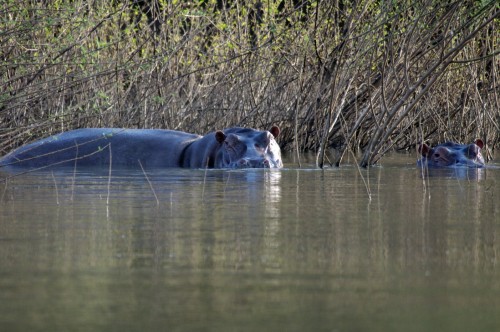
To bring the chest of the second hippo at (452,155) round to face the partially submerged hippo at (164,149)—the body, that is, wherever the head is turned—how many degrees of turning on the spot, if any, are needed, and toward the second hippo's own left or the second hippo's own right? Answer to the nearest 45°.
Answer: approximately 90° to the second hippo's own right

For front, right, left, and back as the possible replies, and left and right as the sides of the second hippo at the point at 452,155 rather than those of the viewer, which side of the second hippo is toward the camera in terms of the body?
front
